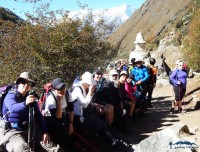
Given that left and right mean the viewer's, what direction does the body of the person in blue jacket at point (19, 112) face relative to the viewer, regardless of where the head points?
facing the viewer and to the right of the viewer

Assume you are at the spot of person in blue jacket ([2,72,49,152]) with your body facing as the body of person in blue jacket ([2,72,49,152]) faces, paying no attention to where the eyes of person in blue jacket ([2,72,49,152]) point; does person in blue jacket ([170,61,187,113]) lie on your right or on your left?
on your left

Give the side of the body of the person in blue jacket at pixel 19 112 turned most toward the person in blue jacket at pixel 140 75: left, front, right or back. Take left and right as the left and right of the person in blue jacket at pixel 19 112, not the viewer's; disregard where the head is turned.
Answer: left
